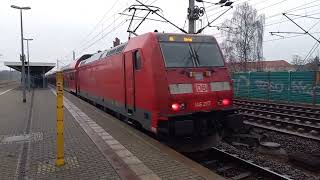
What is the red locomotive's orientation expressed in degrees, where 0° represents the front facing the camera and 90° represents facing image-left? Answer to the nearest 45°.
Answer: approximately 315°

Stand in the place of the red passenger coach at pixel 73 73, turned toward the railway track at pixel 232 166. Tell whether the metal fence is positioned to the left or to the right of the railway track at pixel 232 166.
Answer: left

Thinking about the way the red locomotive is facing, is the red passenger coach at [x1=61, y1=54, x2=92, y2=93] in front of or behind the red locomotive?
behind

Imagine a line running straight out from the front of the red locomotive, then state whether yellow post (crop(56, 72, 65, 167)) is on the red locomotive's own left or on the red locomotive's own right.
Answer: on the red locomotive's own right
